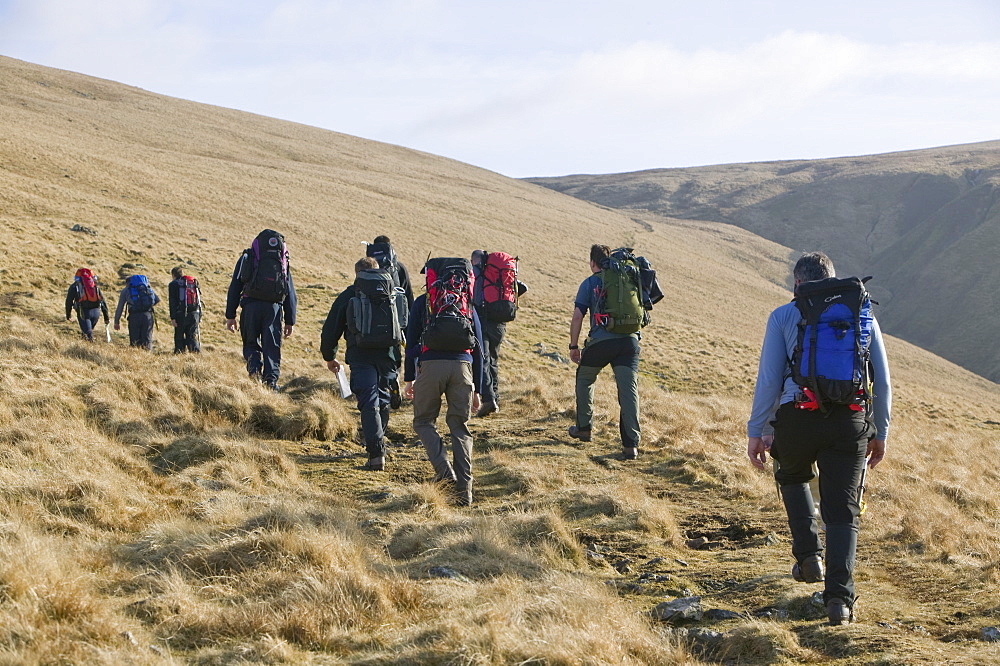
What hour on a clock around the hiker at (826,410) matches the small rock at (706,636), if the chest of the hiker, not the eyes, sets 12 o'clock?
The small rock is roughly at 7 o'clock from the hiker.

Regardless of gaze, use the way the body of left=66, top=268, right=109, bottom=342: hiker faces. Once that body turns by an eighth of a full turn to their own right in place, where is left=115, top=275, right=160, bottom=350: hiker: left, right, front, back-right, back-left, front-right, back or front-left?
right

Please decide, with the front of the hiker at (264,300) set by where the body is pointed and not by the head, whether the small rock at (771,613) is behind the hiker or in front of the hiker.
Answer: behind

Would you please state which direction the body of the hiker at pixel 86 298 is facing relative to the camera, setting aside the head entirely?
away from the camera

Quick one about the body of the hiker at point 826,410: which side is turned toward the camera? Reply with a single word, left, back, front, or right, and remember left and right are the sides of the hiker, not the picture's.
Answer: back

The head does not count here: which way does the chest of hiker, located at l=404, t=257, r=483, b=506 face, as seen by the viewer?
away from the camera

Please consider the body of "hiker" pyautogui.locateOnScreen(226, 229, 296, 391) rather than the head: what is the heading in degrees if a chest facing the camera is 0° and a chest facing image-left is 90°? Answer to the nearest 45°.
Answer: approximately 180°

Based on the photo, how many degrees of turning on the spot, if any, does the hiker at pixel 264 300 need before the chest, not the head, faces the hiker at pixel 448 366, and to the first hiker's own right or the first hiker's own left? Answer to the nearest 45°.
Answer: approximately 180°

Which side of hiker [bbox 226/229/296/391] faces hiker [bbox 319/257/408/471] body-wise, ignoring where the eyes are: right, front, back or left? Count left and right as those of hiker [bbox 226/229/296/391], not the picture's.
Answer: back

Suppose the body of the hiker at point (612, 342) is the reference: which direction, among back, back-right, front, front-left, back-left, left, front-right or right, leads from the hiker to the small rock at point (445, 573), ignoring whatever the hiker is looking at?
back-left

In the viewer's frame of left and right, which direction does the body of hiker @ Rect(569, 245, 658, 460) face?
facing away from the viewer and to the left of the viewer
